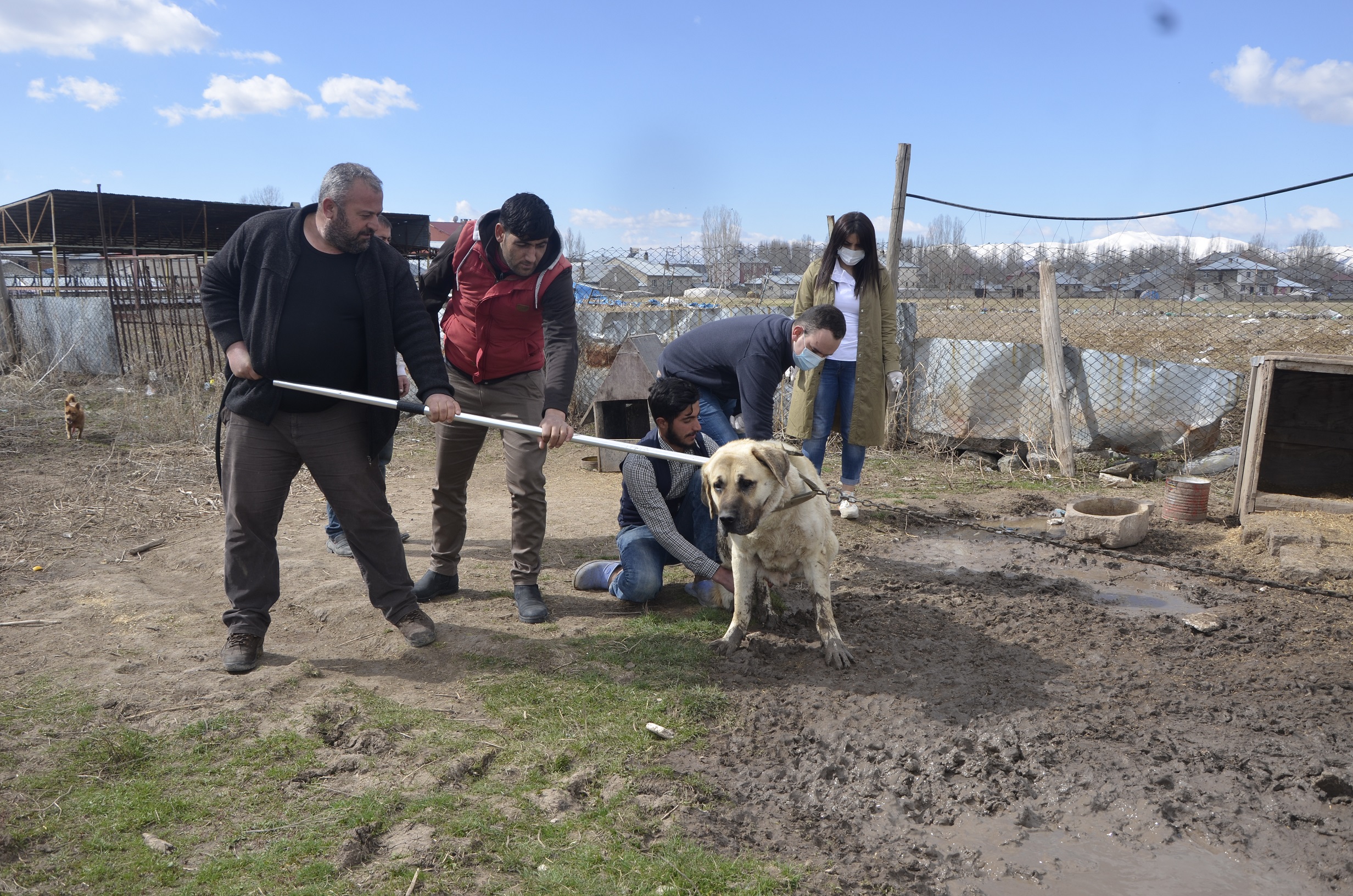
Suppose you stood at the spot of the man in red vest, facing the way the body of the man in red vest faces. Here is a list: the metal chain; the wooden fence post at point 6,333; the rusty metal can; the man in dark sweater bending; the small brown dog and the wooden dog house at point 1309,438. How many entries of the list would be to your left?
4

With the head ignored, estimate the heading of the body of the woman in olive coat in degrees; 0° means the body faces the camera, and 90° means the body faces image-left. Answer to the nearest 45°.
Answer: approximately 0°

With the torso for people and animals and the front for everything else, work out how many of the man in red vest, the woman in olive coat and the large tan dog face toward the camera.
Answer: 3

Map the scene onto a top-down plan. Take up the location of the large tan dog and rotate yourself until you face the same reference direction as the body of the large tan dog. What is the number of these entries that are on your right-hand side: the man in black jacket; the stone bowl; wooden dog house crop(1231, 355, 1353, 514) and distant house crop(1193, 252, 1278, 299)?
1

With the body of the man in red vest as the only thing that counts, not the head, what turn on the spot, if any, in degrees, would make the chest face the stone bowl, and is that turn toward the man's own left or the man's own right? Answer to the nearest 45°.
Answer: approximately 90° to the man's own left

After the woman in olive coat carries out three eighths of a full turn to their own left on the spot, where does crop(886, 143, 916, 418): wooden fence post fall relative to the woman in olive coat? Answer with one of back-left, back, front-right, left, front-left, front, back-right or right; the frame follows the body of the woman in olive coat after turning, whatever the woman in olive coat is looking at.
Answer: front-left

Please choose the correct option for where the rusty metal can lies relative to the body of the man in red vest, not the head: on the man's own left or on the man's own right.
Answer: on the man's own left

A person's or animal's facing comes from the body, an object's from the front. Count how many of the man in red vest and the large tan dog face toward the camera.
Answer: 2

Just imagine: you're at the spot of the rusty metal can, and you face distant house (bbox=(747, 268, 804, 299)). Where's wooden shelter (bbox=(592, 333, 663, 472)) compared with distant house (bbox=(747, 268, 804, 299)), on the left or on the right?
left

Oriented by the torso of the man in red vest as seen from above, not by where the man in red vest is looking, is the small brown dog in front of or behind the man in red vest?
behind

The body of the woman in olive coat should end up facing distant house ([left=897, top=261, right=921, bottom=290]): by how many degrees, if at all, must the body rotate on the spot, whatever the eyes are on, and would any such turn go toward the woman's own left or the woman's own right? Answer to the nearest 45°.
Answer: approximately 180°
